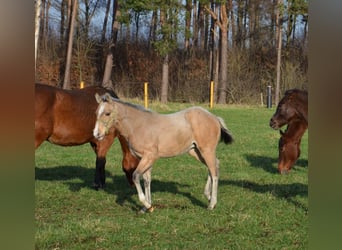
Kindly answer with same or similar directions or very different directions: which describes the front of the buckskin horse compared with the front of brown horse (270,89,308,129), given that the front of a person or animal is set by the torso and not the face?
same or similar directions

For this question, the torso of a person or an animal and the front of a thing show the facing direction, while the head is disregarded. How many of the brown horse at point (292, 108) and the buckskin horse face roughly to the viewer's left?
2

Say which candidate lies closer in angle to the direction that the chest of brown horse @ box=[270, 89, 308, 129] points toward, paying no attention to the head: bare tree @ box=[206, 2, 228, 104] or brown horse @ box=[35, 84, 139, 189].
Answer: the brown horse

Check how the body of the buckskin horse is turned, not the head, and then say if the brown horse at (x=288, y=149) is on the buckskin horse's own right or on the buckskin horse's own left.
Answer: on the buckskin horse's own right

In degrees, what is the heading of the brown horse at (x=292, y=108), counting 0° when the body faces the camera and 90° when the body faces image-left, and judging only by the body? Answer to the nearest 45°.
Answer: approximately 90°

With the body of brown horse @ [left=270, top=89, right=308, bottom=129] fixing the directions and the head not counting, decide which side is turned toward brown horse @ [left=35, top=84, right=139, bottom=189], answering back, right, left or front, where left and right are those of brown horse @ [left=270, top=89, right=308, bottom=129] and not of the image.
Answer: front

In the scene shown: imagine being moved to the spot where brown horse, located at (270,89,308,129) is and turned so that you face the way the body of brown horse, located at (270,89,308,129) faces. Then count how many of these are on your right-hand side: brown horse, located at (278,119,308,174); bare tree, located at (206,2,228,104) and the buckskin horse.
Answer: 2

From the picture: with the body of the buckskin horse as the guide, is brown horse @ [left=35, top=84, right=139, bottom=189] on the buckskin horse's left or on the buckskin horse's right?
on the buckskin horse's right

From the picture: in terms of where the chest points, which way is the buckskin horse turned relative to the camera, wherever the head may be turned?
to the viewer's left
